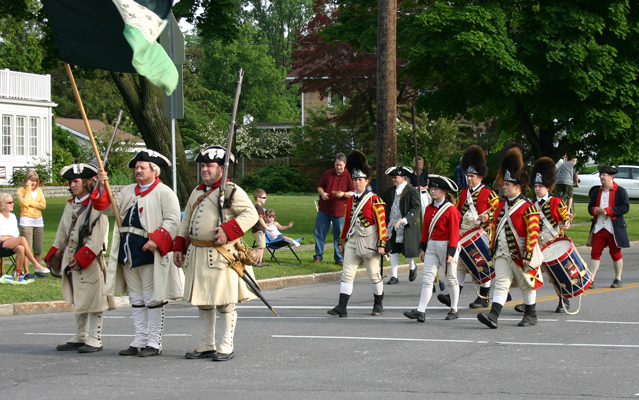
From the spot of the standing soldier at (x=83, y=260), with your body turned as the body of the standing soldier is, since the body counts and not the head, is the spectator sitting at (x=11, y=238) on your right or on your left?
on your right

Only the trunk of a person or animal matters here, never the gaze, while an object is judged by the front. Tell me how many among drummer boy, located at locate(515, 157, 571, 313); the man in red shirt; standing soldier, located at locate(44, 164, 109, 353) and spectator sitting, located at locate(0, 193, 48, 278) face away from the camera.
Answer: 0

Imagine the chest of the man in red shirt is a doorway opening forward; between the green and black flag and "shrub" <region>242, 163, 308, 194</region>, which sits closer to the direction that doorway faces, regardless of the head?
the green and black flag

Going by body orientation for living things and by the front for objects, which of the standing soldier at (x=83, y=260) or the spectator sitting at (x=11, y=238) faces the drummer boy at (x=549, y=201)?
the spectator sitting

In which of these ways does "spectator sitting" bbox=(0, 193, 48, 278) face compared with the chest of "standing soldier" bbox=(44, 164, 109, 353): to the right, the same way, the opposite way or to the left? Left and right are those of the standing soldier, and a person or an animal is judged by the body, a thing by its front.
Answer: to the left

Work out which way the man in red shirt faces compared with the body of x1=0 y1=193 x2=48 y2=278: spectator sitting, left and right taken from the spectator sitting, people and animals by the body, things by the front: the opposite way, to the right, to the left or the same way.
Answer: to the right

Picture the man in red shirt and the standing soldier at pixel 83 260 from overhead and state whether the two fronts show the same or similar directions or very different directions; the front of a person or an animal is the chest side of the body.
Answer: same or similar directions

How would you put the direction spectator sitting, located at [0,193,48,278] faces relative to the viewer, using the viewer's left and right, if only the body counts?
facing the viewer and to the right of the viewer

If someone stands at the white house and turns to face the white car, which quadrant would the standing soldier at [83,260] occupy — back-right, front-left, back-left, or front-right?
front-right

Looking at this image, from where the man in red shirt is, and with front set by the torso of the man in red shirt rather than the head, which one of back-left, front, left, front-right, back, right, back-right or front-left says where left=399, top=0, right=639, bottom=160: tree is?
back-left

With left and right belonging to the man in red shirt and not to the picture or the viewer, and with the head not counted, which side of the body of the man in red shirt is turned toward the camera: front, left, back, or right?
front

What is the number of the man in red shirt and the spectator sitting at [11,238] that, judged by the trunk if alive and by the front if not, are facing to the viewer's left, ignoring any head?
0

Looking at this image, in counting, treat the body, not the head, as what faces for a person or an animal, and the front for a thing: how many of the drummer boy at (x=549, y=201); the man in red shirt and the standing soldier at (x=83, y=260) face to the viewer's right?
0

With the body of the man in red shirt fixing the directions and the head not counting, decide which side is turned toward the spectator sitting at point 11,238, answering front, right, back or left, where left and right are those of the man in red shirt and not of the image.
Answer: right

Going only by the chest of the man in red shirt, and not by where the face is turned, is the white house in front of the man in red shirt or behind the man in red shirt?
behind

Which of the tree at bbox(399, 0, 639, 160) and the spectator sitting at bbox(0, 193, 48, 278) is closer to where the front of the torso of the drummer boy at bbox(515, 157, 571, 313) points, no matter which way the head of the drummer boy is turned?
the spectator sitting

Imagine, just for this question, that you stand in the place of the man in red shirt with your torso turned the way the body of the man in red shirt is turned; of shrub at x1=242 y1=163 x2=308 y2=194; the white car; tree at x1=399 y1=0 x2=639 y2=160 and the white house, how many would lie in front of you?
0

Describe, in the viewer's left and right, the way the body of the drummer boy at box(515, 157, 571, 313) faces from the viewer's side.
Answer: facing the viewer and to the left of the viewer

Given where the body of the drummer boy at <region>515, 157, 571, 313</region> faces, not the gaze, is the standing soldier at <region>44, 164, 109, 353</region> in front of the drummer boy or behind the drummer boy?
in front
